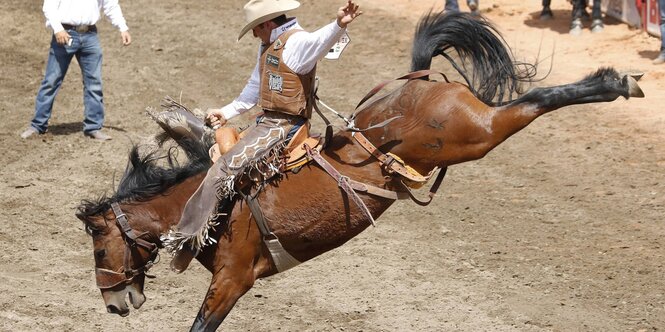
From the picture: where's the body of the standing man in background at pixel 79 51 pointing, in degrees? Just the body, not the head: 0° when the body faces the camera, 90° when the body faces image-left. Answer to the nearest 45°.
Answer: approximately 0°

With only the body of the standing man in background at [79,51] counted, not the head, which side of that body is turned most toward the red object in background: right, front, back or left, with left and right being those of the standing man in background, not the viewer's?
left

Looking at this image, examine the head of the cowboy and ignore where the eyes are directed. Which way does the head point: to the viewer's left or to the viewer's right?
to the viewer's left

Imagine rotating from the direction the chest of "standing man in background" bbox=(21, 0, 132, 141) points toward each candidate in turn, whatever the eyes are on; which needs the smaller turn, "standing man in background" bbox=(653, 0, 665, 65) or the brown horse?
the brown horse
